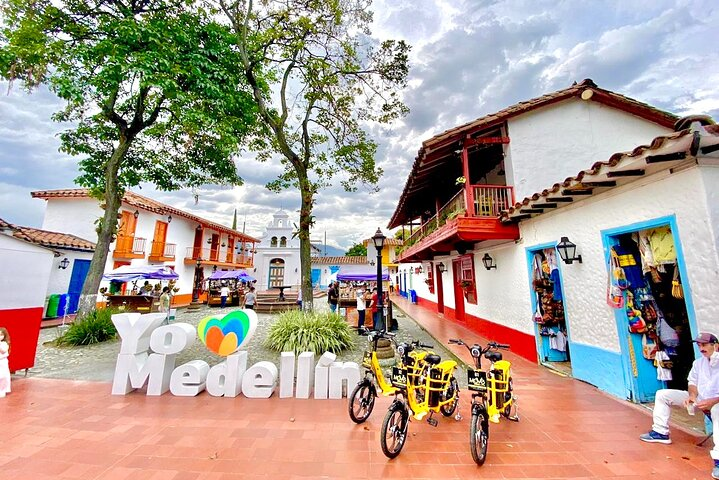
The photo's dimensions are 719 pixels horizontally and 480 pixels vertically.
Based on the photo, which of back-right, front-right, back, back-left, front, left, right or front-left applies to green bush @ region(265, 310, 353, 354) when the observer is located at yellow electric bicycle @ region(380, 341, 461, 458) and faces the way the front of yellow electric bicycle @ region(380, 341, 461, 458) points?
right

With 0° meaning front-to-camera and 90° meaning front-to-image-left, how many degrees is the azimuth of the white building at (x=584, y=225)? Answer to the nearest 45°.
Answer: approximately 45°

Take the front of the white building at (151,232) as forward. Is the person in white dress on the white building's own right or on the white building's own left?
on the white building's own right

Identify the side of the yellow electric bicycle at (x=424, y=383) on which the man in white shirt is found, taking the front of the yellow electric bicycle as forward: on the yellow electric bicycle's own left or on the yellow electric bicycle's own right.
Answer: on the yellow electric bicycle's own left

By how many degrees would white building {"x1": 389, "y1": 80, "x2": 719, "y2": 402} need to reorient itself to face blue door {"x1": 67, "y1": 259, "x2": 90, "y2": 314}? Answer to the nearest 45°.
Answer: approximately 45° to its right

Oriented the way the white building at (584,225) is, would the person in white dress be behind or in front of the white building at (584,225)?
in front

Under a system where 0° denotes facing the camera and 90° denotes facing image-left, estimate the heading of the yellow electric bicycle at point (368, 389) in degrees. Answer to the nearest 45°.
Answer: approximately 45°

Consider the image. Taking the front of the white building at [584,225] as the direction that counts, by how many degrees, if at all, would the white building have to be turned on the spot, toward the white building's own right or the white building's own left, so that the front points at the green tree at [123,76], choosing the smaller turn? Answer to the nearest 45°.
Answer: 0° — it already faces it

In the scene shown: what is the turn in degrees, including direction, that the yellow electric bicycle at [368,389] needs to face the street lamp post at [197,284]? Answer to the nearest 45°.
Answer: approximately 90° to its right

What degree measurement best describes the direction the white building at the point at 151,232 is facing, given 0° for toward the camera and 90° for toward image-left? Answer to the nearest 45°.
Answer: approximately 315°

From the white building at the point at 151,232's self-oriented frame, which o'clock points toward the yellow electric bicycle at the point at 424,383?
The yellow electric bicycle is roughly at 1 o'clock from the white building.

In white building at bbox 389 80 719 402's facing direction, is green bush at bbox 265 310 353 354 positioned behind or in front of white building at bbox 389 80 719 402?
in front

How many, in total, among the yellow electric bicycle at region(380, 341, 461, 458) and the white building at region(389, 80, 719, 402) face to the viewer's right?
0
